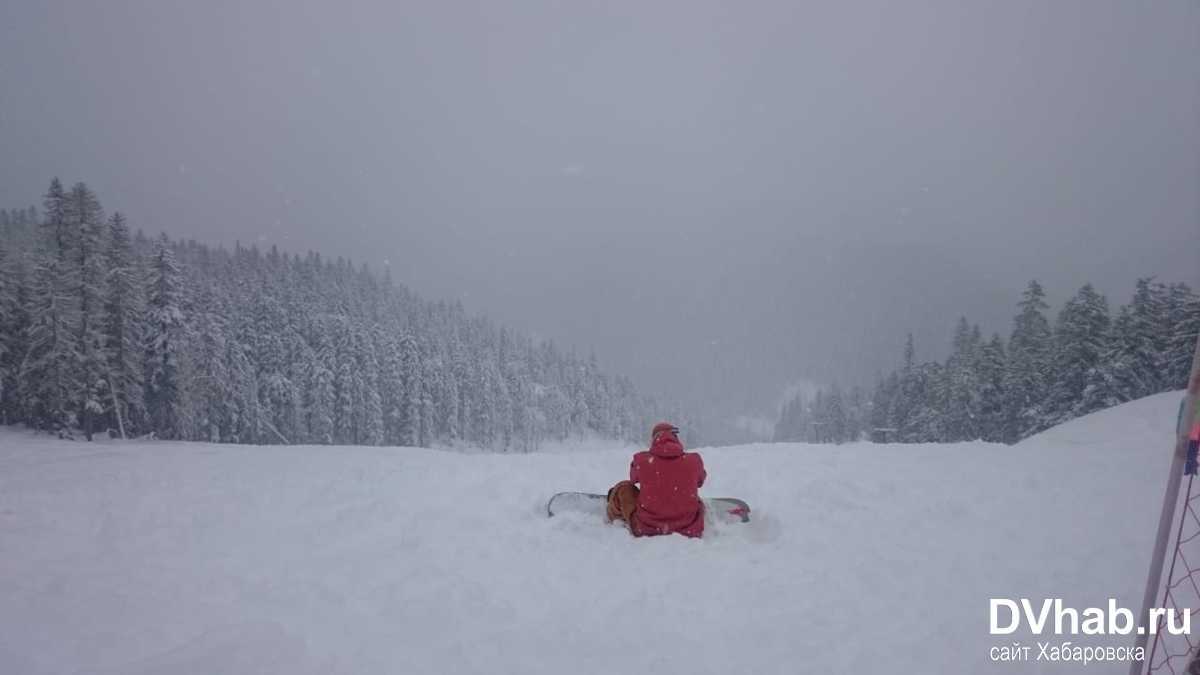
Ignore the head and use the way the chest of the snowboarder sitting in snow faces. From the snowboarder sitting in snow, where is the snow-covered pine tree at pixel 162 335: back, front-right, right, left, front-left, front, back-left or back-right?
front-left

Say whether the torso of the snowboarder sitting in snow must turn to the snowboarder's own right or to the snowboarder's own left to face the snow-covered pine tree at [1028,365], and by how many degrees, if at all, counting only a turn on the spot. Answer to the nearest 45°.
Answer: approximately 45° to the snowboarder's own right

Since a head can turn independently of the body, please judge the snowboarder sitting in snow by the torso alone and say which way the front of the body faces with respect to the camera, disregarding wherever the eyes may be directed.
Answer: away from the camera
